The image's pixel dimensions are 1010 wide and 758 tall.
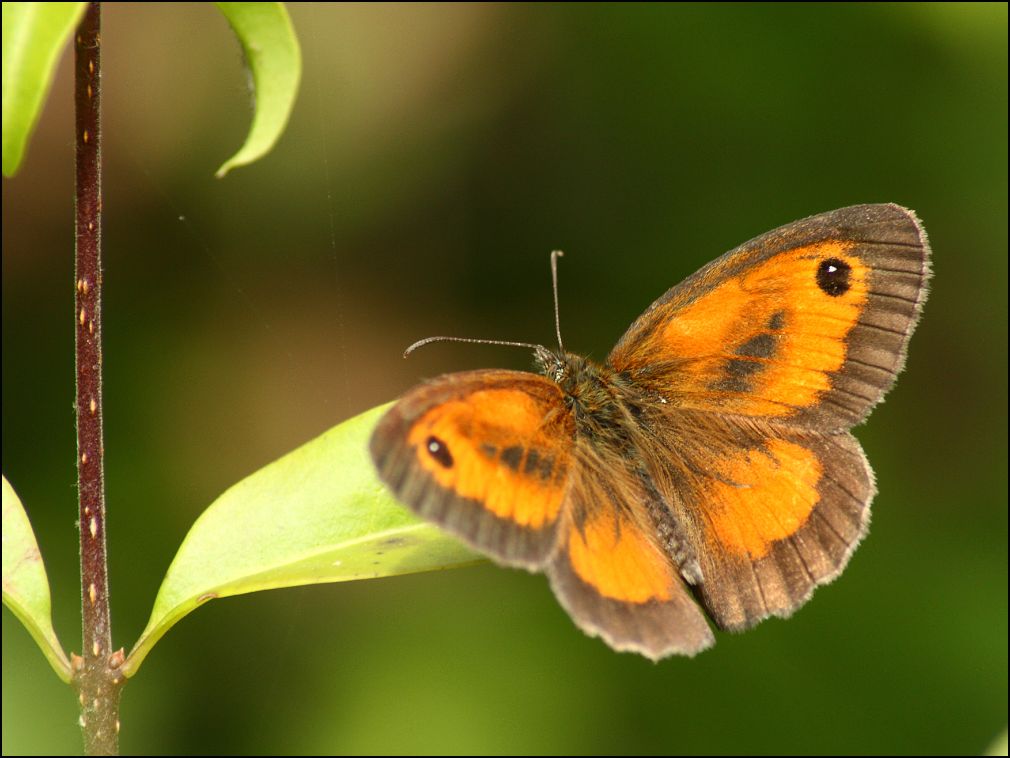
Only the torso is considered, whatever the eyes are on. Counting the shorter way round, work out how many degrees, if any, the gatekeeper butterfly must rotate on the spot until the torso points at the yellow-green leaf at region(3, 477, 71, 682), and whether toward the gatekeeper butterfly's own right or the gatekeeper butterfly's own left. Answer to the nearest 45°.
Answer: approximately 90° to the gatekeeper butterfly's own left

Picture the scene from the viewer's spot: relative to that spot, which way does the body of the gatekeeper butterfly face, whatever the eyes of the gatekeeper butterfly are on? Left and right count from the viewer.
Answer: facing away from the viewer and to the left of the viewer

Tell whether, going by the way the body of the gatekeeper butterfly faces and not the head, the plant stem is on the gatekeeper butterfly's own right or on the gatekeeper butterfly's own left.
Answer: on the gatekeeper butterfly's own left
